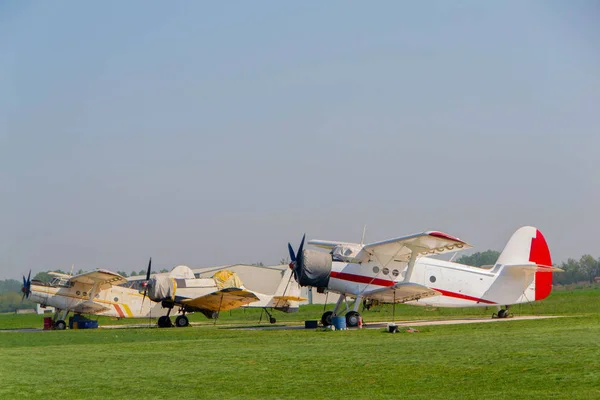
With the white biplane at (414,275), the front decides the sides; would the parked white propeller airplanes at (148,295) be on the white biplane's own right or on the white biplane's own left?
on the white biplane's own right

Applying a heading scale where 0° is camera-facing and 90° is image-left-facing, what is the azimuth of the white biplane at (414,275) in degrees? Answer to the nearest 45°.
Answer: approximately 45°

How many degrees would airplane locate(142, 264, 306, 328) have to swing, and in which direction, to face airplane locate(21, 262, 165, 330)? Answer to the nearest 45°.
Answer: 0° — it already faces it

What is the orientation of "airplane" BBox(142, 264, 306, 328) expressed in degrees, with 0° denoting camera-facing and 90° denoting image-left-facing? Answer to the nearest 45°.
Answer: approximately 90°

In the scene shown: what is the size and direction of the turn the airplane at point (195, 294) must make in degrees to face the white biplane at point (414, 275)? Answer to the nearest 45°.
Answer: approximately 135° to its left

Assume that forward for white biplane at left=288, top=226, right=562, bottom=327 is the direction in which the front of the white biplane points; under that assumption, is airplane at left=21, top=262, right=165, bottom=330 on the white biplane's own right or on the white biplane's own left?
on the white biplane's own right
